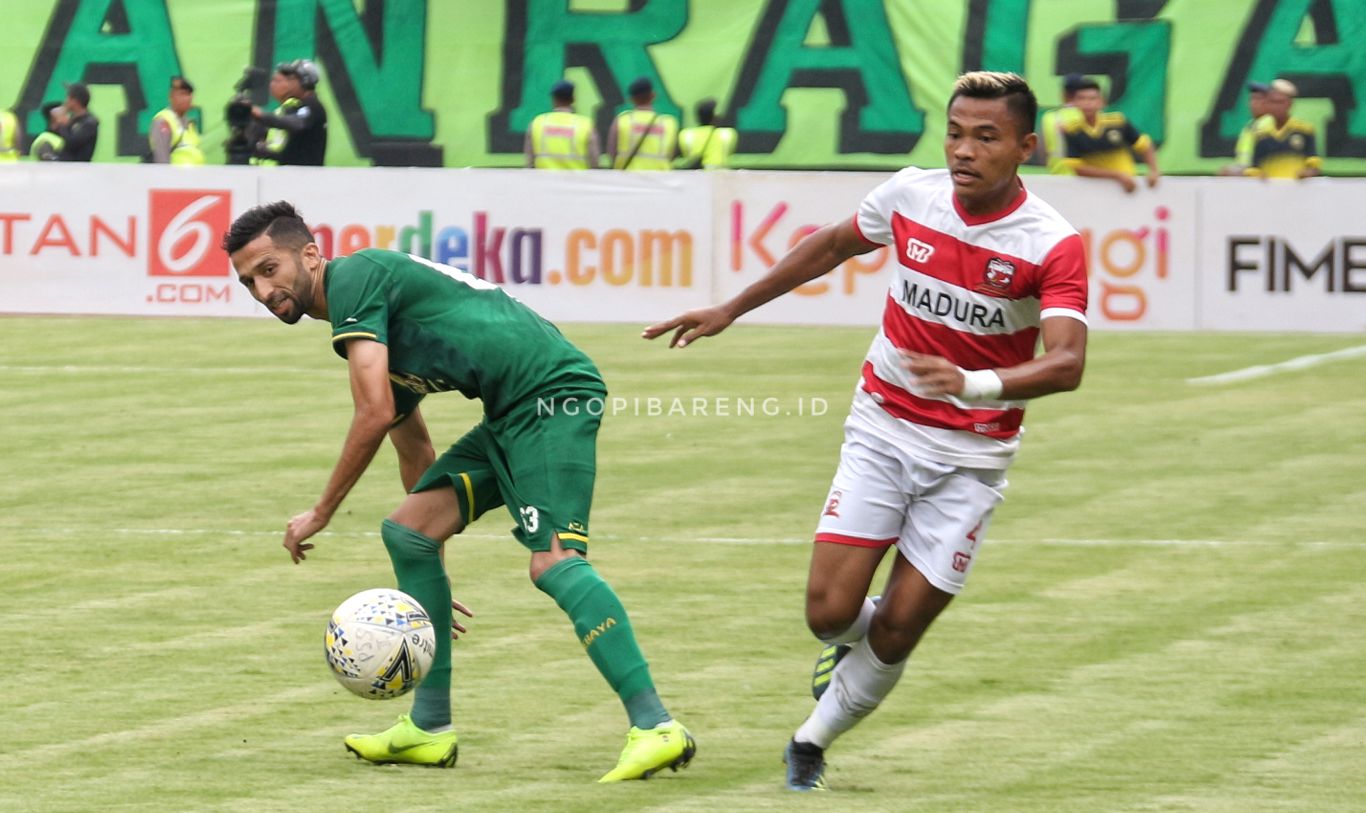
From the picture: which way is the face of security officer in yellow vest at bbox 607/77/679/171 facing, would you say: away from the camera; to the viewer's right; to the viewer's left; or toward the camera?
away from the camera

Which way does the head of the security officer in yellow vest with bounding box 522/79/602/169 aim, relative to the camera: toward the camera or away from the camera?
away from the camera

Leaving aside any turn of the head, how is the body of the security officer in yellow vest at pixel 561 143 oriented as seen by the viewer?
away from the camera

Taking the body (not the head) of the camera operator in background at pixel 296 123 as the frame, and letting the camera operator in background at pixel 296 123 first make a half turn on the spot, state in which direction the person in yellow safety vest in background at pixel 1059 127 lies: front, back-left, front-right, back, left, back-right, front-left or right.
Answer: front

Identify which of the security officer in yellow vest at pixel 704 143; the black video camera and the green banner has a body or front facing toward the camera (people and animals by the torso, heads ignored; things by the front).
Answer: the green banner

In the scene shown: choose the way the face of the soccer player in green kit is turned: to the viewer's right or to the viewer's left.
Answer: to the viewer's left

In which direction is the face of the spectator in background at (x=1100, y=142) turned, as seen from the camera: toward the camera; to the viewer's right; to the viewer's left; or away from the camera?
toward the camera

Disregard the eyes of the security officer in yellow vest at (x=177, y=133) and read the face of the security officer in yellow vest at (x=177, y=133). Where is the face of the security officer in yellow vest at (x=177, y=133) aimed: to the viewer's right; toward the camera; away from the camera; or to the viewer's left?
toward the camera

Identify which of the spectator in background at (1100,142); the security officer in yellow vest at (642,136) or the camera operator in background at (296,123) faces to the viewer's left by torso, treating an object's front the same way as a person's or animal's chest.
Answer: the camera operator in background at (296,123)

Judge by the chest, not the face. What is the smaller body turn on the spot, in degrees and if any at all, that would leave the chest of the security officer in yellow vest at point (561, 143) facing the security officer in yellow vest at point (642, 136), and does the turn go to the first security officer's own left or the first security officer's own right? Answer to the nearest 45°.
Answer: approximately 45° to the first security officer's own right

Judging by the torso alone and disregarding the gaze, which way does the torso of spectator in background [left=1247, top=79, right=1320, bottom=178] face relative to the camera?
toward the camera

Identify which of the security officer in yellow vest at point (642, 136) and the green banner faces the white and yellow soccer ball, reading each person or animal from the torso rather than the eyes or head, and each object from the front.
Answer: the green banner

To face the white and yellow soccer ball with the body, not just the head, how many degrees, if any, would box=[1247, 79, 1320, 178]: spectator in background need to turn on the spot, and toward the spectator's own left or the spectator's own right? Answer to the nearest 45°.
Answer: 0° — they already face it

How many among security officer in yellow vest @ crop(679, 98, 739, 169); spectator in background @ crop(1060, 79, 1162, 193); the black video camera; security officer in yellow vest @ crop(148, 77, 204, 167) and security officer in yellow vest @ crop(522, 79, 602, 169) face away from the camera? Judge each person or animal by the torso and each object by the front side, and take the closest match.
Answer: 2

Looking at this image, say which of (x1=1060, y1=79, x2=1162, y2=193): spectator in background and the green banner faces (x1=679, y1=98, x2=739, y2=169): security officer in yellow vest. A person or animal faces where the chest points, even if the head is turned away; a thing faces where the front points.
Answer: the green banner

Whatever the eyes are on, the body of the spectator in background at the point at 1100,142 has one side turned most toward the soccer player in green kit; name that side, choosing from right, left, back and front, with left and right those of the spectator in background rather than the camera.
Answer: front
